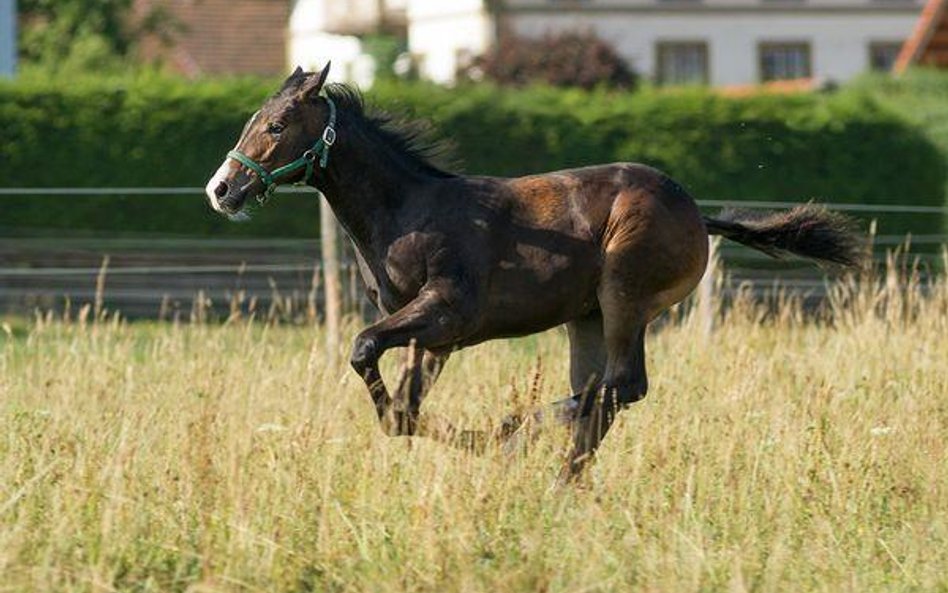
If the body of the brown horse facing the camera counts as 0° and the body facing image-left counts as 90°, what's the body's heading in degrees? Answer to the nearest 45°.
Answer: approximately 90°

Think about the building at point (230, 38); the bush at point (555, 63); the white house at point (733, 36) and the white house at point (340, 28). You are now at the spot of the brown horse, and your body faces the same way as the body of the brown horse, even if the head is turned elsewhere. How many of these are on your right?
4

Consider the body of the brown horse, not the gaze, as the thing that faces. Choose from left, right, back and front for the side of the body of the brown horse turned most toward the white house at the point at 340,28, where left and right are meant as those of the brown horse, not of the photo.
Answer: right

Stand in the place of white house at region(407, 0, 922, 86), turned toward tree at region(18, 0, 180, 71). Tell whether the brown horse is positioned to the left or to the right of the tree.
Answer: left

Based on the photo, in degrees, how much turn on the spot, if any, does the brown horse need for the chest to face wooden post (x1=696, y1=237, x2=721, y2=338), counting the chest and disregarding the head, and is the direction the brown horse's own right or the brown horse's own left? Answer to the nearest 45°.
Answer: approximately 90° to the brown horse's own right

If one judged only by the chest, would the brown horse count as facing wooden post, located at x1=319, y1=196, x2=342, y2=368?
no

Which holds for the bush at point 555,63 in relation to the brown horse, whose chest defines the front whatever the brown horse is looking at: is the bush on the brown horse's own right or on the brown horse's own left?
on the brown horse's own right

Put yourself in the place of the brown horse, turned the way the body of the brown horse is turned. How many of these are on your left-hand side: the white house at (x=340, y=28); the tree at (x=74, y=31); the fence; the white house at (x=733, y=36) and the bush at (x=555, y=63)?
0

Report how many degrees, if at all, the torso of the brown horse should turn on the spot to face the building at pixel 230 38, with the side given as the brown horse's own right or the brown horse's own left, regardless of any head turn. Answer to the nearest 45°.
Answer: approximately 90° to the brown horse's own right

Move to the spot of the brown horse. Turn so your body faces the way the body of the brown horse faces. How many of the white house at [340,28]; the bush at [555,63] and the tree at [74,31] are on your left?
0

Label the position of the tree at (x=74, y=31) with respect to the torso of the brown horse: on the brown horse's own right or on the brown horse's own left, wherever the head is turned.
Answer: on the brown horse's own right

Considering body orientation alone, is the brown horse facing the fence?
no
